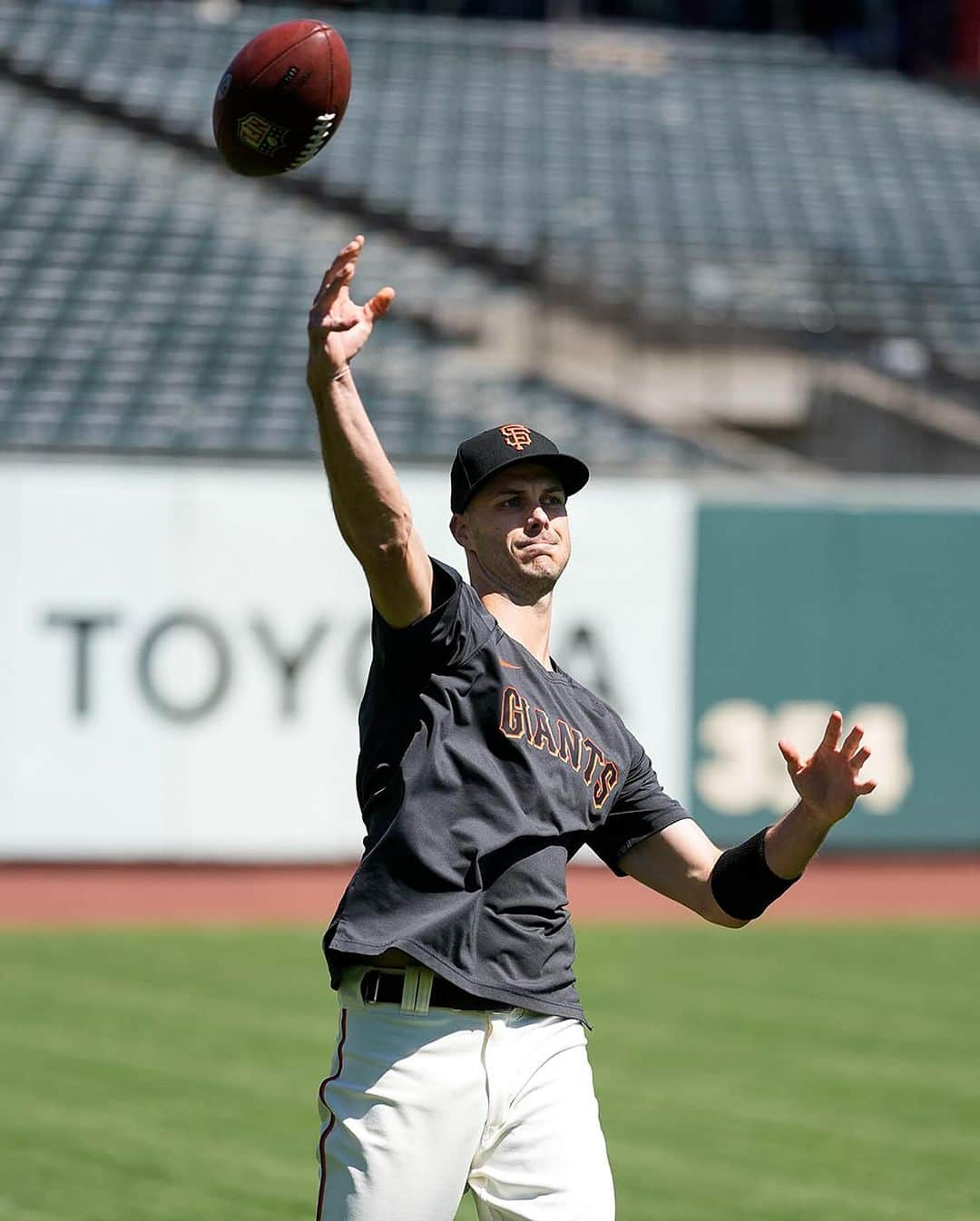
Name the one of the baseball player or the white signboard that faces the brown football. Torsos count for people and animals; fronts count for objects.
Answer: the white signboard

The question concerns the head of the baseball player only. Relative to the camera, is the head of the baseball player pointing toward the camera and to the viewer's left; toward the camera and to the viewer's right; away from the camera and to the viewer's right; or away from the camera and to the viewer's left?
toward the camera and to the viewer's right

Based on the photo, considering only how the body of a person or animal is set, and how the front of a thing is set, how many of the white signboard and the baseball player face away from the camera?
0

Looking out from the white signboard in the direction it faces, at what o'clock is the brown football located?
The brown football is roughly at 12 o'clock from the white signboard.

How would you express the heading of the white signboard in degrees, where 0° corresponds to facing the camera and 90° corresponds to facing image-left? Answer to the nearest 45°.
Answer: approximately 0°

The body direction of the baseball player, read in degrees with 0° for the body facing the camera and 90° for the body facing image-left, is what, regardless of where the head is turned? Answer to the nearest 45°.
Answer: approximately 315°

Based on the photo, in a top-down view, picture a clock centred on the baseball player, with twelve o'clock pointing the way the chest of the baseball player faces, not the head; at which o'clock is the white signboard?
The white signboard is roughly at 7 o'clock from the baseball player.

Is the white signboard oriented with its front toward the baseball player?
yes
